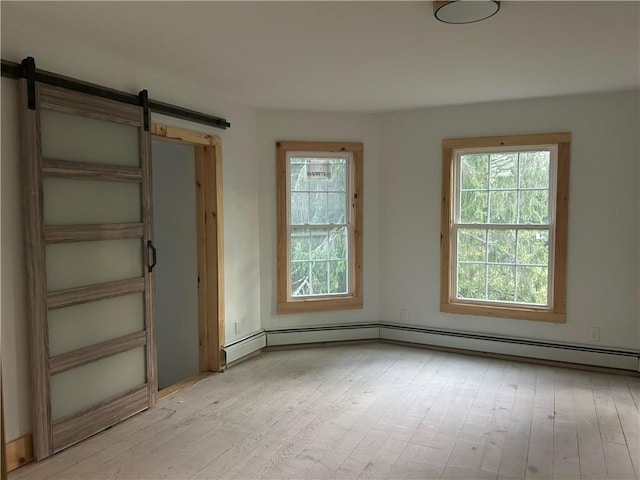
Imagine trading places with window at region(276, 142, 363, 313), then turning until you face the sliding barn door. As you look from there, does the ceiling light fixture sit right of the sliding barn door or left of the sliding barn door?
left

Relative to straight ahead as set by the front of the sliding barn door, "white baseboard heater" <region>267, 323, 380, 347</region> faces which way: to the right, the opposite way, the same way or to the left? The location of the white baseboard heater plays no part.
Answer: to the right

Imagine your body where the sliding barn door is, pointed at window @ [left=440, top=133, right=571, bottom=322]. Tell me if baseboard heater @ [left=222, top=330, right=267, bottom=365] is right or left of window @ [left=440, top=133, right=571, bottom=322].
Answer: left

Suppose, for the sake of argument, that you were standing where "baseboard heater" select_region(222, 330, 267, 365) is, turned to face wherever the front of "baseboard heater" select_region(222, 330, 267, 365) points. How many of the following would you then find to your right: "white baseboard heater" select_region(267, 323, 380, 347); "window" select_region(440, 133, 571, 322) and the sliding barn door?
1

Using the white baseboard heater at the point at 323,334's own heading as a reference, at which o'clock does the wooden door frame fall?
The wooden door frame is roughly at 2 o'clock from the white baseboard heater.

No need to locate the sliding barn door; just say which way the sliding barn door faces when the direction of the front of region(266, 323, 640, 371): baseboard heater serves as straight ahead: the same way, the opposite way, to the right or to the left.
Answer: to the left

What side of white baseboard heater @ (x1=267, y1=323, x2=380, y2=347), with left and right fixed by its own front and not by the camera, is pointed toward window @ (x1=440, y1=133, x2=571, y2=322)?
left

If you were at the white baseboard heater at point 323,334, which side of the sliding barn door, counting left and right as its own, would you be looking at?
left

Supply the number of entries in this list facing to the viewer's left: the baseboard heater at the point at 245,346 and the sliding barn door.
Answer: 0

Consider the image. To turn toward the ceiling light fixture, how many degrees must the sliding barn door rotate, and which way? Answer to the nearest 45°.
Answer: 0° — it already faces it

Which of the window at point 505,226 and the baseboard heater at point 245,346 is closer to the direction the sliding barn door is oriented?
the window

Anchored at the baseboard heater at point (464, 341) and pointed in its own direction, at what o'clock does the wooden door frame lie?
The wooden door frame is roughly at 2 o'clock from the baseboard heater.
